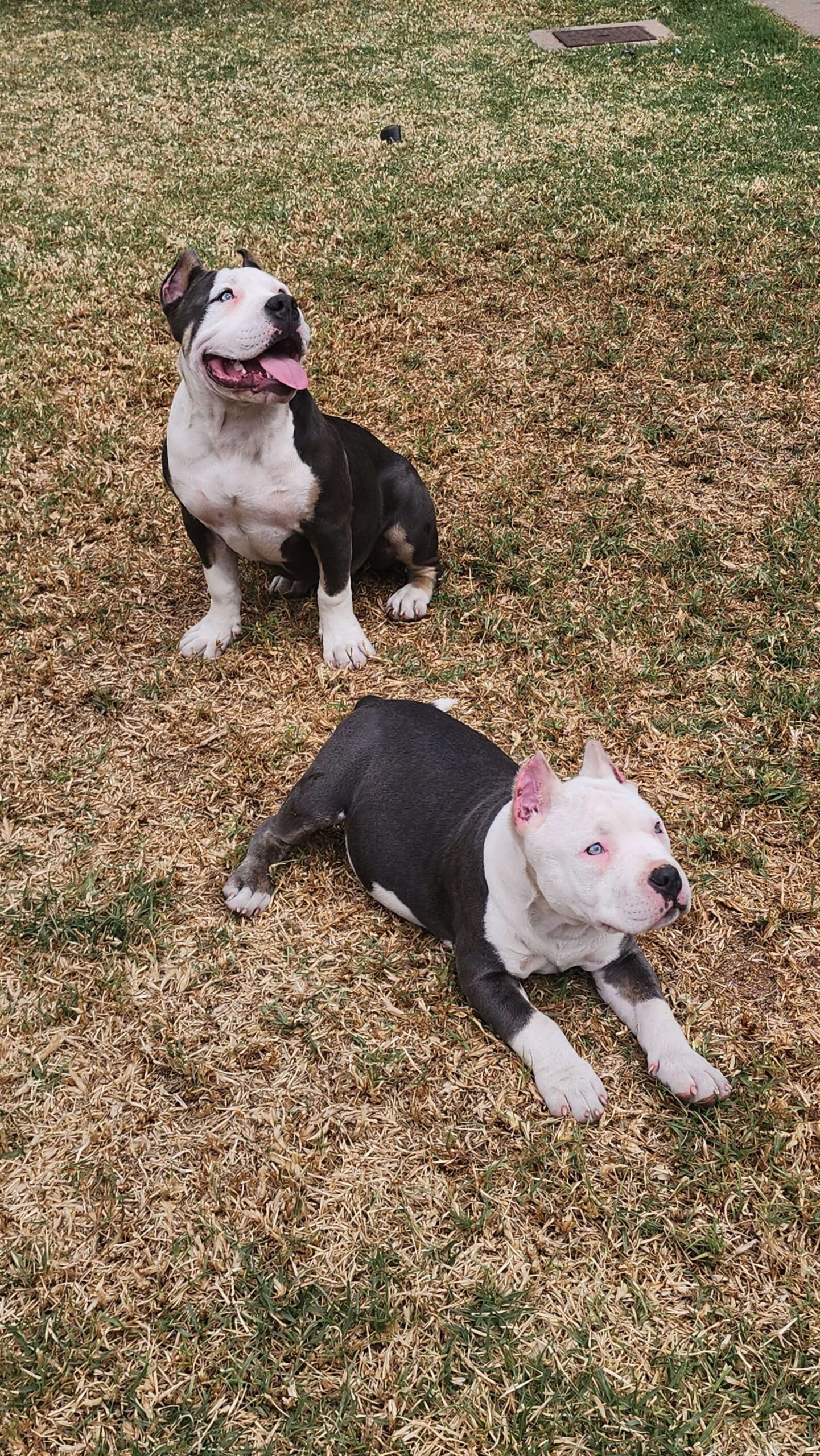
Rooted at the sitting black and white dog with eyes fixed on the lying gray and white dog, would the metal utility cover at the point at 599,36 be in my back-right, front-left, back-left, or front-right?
back-left

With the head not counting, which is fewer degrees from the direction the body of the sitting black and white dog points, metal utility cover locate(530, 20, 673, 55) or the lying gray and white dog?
the lying gray and white dog

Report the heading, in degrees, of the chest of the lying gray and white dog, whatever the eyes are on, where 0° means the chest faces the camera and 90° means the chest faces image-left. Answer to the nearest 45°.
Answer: approximately 315°

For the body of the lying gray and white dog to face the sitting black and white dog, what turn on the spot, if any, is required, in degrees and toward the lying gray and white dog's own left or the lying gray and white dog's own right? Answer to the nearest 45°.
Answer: approximately 180°

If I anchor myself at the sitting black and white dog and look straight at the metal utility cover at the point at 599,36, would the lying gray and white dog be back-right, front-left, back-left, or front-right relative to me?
back-right

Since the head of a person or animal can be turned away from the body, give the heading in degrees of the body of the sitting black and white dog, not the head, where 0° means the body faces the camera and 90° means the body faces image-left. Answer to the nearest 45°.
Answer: approximately 45°

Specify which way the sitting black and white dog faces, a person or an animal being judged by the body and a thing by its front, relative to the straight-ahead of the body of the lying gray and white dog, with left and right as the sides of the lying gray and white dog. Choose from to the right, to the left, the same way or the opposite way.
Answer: to the right
